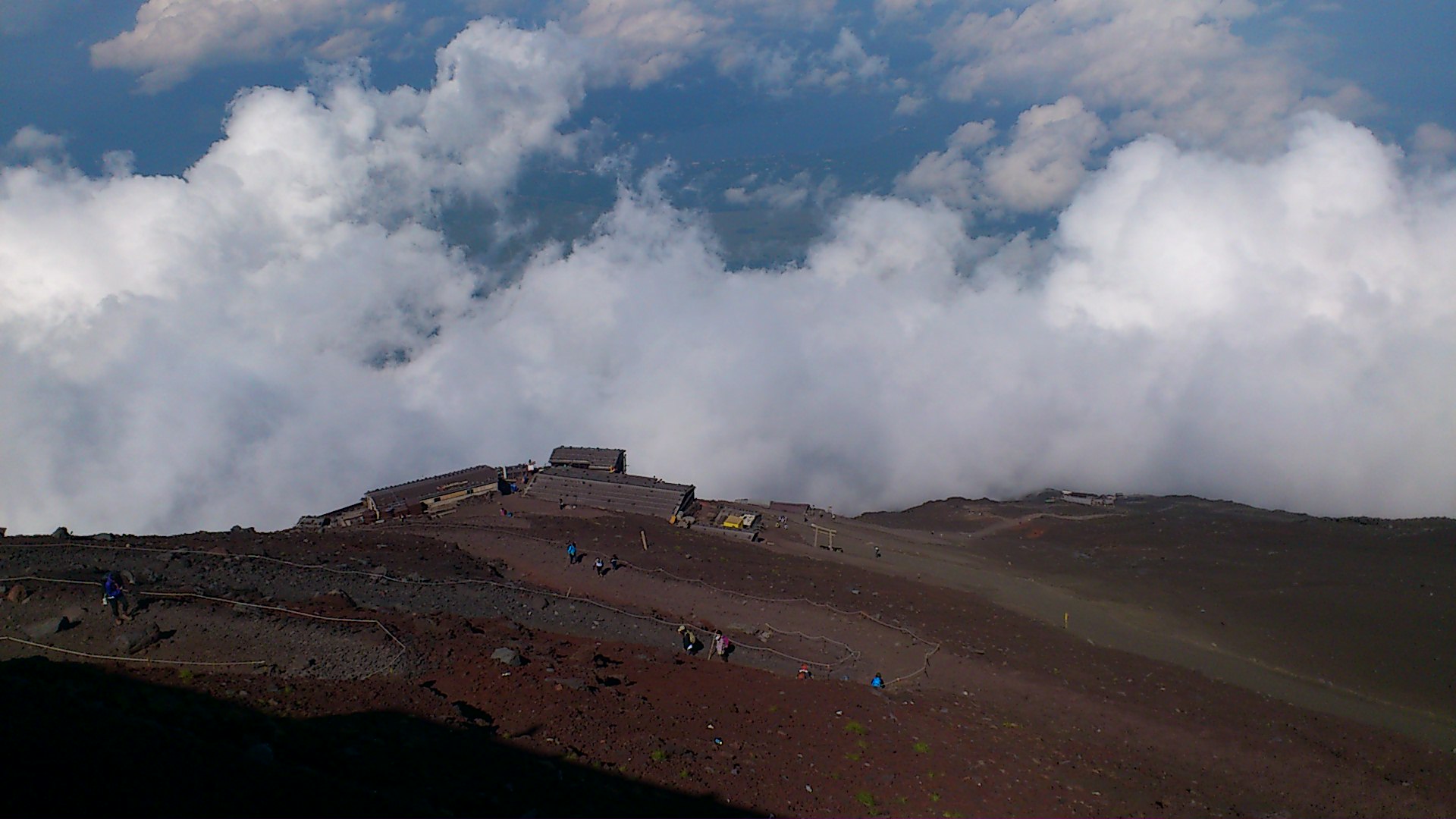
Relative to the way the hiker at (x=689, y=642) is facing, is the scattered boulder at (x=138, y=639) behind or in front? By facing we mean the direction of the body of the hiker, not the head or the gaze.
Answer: in front

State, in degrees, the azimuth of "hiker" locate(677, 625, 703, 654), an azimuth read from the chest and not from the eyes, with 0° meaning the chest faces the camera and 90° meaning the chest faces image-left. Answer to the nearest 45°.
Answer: approximately 90°

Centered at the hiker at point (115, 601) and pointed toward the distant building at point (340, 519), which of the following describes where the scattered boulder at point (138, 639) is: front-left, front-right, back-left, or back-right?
back-right

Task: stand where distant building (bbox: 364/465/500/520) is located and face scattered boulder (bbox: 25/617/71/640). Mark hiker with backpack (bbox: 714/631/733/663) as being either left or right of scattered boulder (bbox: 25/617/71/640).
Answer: left

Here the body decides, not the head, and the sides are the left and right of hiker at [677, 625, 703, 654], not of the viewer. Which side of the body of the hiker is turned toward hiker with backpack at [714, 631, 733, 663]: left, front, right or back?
back
